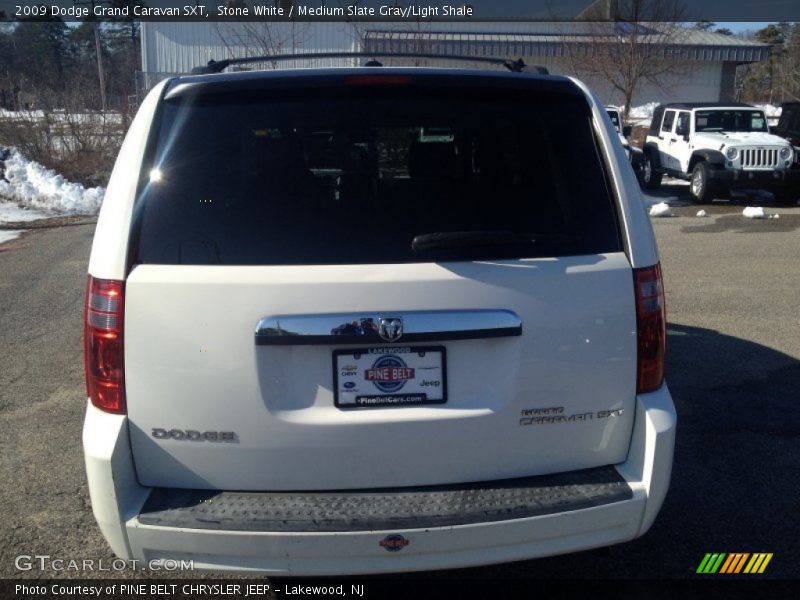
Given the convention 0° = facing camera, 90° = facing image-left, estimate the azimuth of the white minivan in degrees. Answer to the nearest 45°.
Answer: approximately 180°

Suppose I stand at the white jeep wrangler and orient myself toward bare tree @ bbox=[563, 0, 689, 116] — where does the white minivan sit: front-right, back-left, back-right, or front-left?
back-left

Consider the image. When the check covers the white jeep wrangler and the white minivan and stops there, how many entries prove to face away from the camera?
1

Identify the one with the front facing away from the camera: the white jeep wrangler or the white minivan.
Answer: the white minivan

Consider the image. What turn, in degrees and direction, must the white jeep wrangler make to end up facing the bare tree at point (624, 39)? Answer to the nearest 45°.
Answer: approximately 135° to its left

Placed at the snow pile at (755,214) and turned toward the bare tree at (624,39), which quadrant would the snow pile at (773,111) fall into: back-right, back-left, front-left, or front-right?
front-right

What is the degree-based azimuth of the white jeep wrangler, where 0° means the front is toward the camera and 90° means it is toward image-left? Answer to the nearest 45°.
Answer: approximately 315°

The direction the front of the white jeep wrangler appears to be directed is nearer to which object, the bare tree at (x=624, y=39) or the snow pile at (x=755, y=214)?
the snow pile

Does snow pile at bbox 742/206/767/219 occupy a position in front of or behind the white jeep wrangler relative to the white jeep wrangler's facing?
in front

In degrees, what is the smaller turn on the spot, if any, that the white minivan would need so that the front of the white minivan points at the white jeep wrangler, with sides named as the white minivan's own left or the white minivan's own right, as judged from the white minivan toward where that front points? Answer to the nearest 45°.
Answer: approximately 45° to the white minivan's own right

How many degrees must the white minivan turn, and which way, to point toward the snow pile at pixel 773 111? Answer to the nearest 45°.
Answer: approximately 45° to its right

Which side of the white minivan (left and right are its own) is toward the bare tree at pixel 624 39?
front
